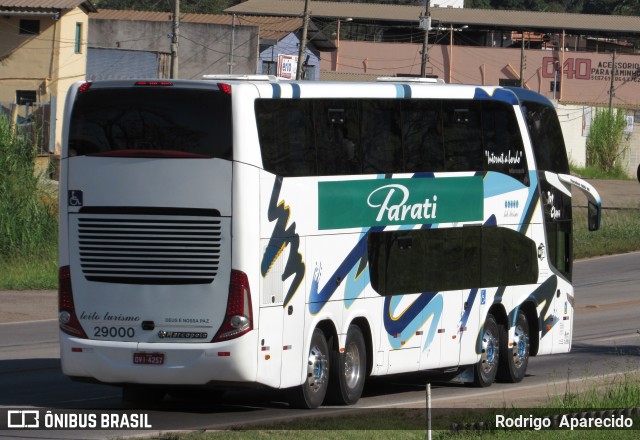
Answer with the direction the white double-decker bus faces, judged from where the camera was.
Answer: facing away from the viewer and to the right of the viewer

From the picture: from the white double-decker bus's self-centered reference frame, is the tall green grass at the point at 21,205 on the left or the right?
on its left
